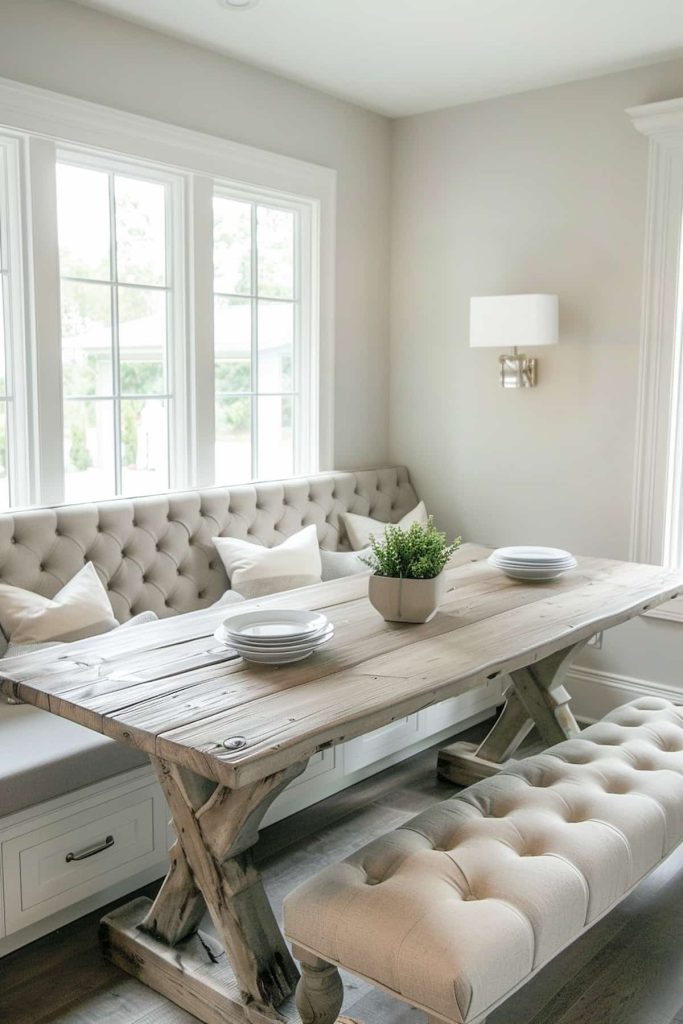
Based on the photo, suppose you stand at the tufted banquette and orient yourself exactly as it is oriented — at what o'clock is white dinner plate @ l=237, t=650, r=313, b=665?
The white dinner plate is roughly at 1 o'clock from the tufted banquette.

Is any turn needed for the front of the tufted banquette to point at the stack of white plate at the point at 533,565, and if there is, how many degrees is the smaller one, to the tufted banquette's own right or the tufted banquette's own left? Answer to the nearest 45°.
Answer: approximately 45° to the tufted banquette's own left

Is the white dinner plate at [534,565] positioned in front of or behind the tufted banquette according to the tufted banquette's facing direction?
in front

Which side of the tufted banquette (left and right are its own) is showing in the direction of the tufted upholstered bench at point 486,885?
front

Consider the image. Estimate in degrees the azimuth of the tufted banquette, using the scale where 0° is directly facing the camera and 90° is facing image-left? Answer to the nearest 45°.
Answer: approximately 315°
